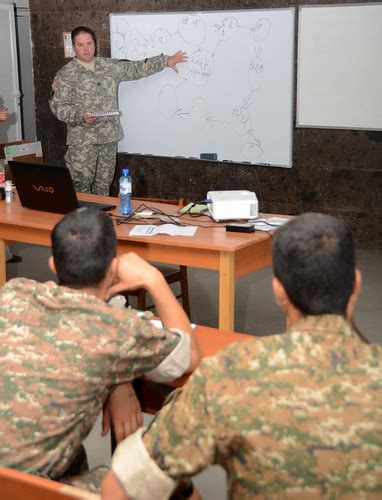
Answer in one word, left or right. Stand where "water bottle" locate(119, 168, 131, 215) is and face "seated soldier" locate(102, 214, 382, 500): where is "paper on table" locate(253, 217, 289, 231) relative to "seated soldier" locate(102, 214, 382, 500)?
left

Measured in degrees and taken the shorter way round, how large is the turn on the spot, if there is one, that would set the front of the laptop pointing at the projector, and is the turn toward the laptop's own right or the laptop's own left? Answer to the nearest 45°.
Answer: approximately 90° to the laptop's own right

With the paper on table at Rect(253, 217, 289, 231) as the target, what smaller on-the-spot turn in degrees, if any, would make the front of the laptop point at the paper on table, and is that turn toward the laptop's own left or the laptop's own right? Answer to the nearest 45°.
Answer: approximately 90° to the laptop's own right

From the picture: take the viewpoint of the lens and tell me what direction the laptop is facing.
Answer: facing away from the viewer and to the right of the viewer

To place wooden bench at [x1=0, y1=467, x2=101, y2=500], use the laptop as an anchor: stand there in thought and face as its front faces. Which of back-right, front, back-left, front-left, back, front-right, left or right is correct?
back-right

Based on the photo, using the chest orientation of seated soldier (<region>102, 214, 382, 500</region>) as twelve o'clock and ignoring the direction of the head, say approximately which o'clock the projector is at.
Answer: The projector is roughly at 12 o'clock from the seated soldier.

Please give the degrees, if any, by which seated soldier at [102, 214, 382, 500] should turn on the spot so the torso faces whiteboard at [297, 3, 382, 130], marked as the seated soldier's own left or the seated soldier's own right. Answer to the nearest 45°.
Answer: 0° — they already face it

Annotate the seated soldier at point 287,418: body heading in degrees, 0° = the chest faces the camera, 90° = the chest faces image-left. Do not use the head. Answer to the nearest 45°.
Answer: approximately 180°

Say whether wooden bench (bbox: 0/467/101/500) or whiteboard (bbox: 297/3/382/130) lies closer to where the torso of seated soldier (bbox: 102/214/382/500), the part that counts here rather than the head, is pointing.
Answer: the whiteboard

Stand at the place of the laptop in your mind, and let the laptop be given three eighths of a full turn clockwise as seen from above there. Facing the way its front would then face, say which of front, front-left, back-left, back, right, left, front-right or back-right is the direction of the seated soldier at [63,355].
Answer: front

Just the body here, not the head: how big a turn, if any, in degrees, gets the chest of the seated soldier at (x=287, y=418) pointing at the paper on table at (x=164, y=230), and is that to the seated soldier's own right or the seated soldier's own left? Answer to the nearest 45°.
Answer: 0° — they already face it

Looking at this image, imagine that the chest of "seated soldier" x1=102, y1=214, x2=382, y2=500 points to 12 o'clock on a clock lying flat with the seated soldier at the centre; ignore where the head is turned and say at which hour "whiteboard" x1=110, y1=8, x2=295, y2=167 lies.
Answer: The whiteboard is roughly at 12 o'clock from the seated soldier.
